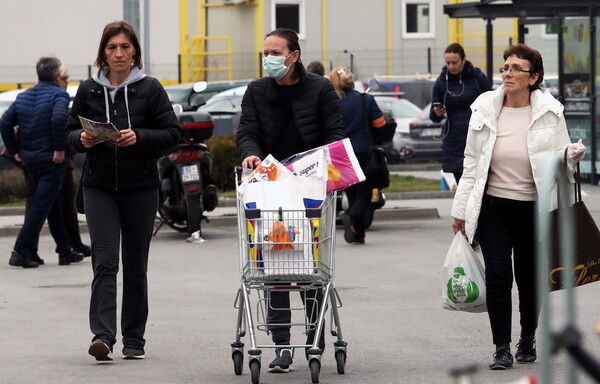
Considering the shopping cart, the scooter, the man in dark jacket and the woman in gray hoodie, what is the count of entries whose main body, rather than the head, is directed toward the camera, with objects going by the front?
2

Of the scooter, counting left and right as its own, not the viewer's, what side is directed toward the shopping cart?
back

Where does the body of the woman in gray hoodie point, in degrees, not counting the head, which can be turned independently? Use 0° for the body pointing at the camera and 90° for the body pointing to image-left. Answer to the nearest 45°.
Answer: approximately 0°

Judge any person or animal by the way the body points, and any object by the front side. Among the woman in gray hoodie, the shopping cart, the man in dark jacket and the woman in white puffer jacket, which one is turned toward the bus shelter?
the man in dark jacket

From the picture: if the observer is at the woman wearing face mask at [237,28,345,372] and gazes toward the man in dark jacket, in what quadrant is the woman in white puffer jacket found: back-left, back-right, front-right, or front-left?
back-right

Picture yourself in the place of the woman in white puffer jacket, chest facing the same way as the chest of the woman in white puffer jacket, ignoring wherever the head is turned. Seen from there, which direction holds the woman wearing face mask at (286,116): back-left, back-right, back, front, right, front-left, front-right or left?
front-right

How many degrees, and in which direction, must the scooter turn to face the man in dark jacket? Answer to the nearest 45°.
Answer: approximately 135° to its left

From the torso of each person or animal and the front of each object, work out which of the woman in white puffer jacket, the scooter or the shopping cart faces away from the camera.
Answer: the scooter

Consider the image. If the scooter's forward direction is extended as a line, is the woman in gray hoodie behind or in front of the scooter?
behind

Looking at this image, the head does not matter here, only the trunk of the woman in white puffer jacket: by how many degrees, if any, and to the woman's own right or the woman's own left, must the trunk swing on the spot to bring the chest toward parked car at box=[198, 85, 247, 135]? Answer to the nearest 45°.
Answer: approximately 135° to the woman's own right

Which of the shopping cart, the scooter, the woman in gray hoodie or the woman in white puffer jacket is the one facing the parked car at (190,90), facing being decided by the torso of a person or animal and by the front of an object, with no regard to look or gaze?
the scooter

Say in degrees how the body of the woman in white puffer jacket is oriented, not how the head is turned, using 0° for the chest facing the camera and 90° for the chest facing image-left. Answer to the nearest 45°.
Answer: approximately 45°

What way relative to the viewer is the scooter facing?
away from the camera

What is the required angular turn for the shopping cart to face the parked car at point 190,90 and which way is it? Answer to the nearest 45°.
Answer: approximately 180°

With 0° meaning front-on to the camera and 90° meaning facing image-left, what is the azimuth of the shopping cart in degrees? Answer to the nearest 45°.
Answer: approximately 0°
